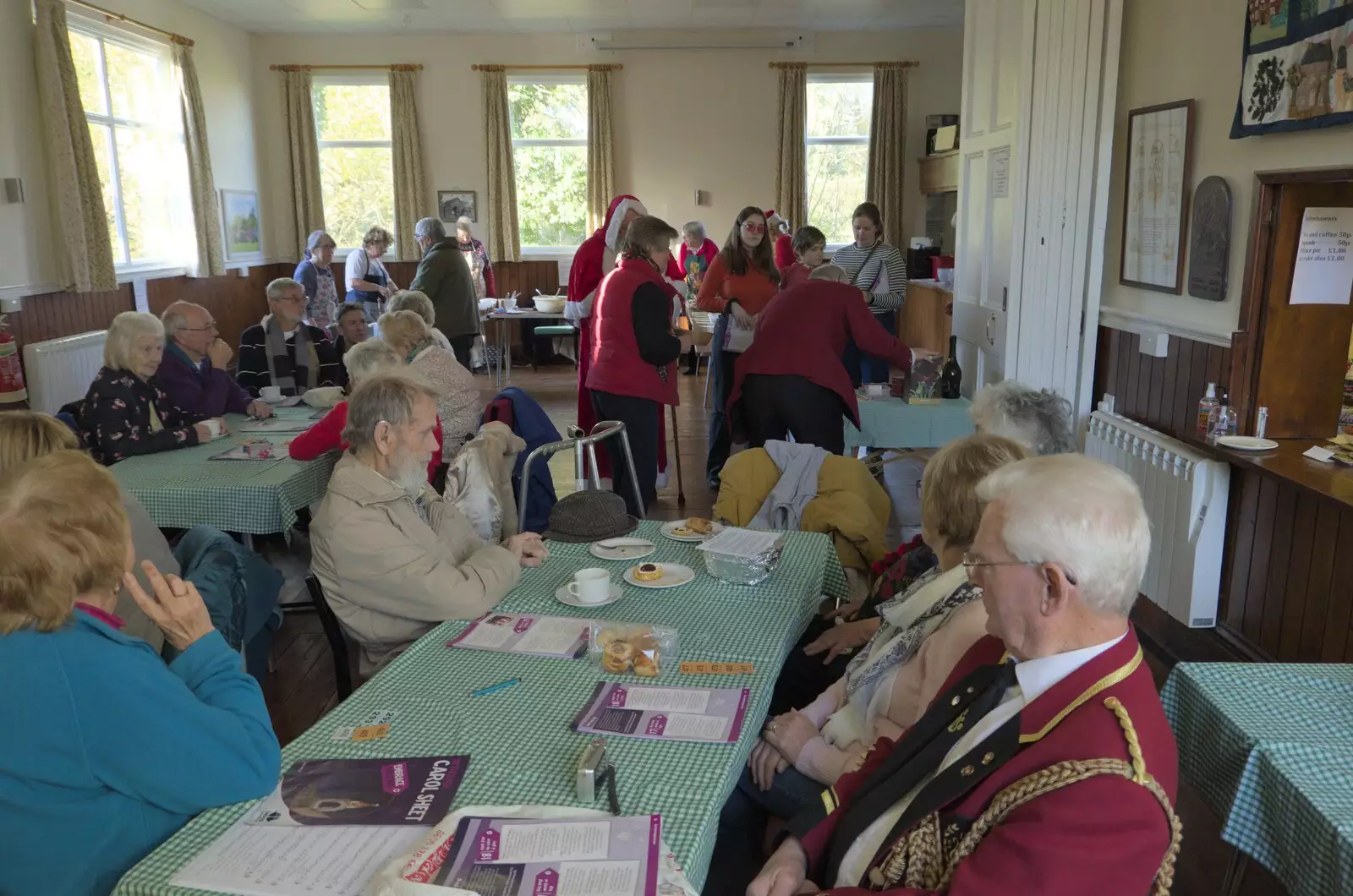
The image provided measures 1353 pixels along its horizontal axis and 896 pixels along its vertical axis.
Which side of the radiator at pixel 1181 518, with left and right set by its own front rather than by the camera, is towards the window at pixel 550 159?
right

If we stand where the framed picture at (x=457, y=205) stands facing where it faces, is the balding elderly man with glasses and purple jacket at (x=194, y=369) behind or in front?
in front

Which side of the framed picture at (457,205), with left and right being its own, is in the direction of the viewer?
front

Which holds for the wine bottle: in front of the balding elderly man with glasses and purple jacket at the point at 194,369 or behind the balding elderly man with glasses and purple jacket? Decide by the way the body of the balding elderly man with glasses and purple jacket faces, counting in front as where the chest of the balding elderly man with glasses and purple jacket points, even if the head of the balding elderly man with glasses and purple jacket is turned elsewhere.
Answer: in front

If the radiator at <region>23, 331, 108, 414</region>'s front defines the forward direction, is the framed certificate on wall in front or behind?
in front

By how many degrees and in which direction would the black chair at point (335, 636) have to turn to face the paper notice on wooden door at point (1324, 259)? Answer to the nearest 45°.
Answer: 0° — it already faces it

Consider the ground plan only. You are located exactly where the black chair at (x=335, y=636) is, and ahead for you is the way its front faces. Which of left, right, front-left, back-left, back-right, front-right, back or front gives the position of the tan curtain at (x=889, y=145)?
front-left

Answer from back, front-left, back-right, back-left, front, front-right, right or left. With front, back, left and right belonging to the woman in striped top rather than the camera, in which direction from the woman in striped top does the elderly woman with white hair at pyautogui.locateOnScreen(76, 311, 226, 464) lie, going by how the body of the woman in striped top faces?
front

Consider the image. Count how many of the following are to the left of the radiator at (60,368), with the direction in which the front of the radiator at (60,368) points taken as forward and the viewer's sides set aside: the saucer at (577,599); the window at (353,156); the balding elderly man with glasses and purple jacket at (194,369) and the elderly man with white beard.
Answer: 1

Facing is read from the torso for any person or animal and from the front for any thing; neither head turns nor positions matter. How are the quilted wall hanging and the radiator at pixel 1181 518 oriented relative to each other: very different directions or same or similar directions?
same or similar directions

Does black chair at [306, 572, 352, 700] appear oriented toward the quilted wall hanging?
yes

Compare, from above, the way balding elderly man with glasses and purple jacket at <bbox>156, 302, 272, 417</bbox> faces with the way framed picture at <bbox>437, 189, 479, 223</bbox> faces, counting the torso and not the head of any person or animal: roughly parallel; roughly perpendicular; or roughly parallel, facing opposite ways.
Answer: roughly perpendicular

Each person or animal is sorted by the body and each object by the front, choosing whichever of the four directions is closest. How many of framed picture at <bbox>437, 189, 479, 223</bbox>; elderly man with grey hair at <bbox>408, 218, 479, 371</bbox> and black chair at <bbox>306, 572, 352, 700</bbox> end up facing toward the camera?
1

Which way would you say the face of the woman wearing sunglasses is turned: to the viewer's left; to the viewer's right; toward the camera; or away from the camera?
toward the camera

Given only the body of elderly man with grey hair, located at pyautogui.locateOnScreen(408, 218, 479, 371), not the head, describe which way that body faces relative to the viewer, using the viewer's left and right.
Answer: facing away from the viewer and to the left of the viewer

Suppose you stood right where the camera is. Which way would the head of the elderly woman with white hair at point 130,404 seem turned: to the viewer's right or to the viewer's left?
to the viewer's right

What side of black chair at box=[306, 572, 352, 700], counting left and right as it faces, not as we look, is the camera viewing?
right

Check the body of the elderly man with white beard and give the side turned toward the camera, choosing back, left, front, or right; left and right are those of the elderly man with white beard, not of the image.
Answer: right

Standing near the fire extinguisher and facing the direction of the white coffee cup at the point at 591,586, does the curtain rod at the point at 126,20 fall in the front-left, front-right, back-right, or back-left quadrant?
back-left

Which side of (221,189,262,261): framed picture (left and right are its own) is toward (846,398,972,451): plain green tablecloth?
front

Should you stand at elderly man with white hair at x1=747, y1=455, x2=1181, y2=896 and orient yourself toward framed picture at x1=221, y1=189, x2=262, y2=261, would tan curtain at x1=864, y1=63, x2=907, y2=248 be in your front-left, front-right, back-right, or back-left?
front-right

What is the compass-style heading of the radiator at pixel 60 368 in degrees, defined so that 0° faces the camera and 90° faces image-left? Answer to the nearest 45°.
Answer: approximately 315°

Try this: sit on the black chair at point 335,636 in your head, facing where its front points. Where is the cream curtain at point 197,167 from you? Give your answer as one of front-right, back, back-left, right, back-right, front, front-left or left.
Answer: left
